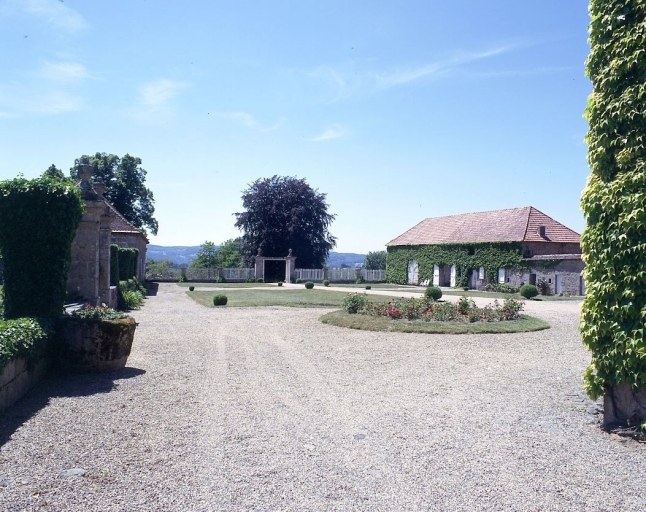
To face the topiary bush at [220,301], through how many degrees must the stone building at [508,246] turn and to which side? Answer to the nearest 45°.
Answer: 0° — it already faces it

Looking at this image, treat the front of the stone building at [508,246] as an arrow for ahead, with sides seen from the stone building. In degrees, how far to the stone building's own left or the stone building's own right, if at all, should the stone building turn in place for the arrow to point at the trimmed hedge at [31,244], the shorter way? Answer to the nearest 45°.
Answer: approximately 45° to the stone building's own left

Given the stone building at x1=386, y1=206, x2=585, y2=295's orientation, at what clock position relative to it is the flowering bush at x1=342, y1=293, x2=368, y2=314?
The flowering bush is roughly at 11 o'clock from the stone building.

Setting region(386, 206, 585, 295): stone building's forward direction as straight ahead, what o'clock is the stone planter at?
The stone planter is roughly at 11 o'clock from the stone building.

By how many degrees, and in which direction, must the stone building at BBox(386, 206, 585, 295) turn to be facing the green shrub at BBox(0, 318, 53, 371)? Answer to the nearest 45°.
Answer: approximately 45° to its left

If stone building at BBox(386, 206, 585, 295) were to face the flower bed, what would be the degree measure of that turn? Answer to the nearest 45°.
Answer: approximately 45° to its left

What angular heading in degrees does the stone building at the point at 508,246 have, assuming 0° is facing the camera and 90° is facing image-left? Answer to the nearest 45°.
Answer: approximately 45°
